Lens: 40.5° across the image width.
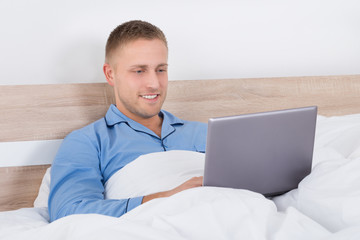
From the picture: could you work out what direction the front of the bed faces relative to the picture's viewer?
facing the viewer

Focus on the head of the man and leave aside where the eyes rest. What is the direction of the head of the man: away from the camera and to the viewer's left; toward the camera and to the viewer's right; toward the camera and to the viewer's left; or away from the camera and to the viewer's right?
toward the camera and to the viewer's right
